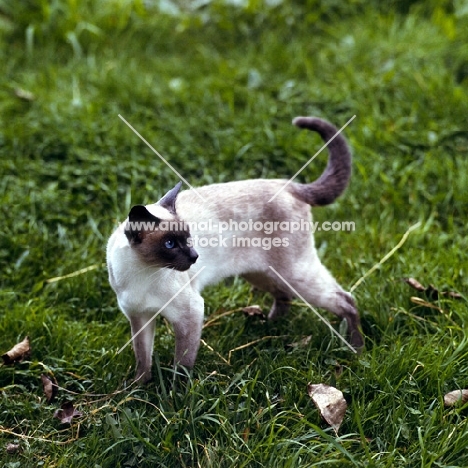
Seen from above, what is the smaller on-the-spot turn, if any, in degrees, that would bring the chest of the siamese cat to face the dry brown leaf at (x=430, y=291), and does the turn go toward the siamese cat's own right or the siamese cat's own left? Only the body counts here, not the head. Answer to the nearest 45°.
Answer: approximately 135° to the siamese cat's own left

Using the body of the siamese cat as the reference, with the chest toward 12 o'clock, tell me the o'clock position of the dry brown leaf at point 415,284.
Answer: The dry brown leaf is roughly at 7 o'clock from the siamese cat.

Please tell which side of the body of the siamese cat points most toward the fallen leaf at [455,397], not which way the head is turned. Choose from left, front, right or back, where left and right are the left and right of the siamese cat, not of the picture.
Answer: left

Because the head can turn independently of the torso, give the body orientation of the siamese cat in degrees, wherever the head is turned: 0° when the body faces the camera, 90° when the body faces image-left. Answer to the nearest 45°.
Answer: approximately 45°

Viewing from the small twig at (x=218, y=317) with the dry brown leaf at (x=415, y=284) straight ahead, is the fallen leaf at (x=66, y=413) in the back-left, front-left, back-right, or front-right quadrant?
back-right

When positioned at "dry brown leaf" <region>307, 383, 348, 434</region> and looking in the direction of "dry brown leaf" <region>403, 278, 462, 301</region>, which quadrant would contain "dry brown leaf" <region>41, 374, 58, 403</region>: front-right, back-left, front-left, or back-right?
back-left

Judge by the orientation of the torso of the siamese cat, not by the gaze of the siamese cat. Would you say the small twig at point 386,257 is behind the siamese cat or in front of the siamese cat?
behind

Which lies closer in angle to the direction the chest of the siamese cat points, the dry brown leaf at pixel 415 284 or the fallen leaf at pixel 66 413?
the fallen leaf

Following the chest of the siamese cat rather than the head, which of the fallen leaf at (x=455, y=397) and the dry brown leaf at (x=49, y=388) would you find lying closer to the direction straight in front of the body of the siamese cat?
the dry brown leaf

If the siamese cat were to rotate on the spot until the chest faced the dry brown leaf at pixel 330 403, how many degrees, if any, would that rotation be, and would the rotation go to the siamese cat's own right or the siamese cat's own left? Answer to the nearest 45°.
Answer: approximately 90° to the siamese cat's own left
